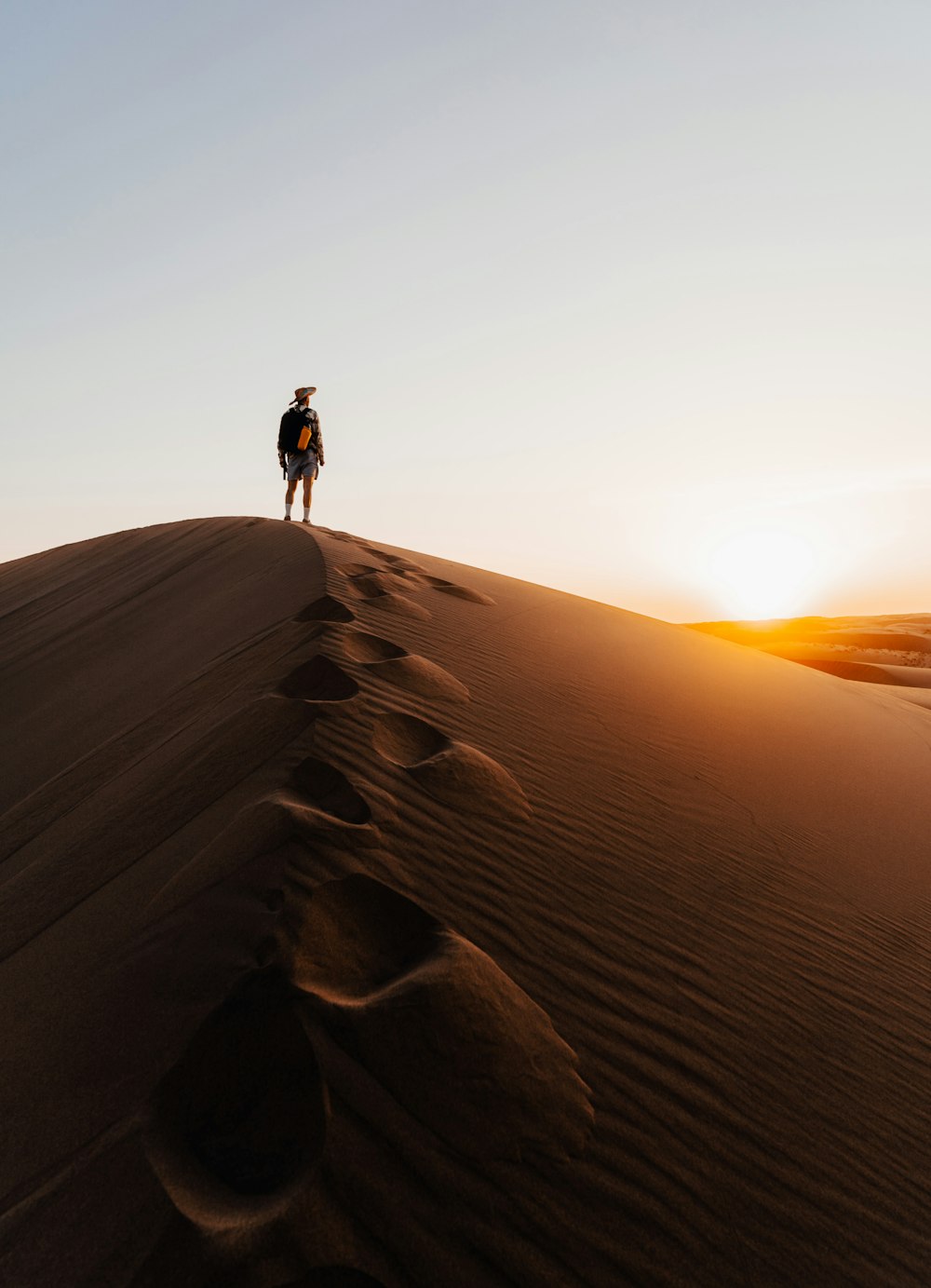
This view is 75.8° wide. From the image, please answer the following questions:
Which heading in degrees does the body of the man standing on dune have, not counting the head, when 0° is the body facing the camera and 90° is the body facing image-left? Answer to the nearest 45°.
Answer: approximately 225°

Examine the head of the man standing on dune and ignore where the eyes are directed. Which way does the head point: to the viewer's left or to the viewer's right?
to the viewer's right
